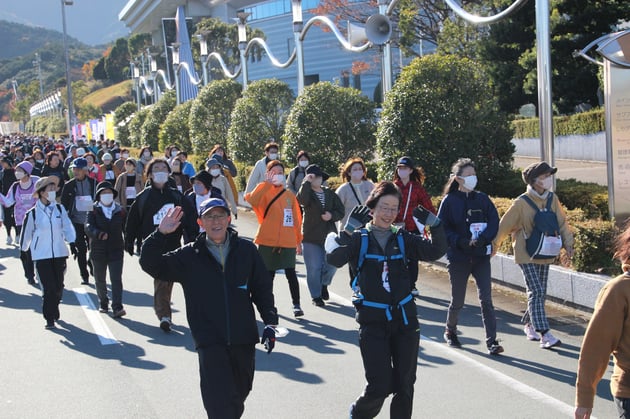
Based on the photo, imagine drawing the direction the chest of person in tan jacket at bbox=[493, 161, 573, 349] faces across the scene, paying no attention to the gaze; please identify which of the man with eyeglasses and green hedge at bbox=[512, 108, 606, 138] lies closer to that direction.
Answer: the man with eyeglasses

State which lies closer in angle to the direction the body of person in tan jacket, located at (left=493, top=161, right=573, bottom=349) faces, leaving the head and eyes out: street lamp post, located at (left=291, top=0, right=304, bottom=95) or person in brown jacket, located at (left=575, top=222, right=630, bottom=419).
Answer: the person in brown jacket

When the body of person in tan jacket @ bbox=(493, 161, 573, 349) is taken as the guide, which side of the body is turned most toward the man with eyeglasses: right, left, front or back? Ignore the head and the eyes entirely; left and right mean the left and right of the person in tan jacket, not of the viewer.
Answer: right

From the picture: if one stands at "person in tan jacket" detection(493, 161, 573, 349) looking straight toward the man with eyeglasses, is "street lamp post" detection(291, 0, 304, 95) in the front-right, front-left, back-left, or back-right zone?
back-right

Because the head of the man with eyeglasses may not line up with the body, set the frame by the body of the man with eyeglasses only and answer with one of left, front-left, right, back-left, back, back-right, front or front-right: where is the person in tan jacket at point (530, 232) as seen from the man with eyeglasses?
back-left

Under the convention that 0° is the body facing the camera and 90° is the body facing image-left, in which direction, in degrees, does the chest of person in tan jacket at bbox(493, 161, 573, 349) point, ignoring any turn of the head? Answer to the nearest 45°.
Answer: approximately 315°

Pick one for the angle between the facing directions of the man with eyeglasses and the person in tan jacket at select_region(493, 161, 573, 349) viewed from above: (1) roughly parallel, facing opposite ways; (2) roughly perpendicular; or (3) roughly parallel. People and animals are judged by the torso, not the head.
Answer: roughly parallel

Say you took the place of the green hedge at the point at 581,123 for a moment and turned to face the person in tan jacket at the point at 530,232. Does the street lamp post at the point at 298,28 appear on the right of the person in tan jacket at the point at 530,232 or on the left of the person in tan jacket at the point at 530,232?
right

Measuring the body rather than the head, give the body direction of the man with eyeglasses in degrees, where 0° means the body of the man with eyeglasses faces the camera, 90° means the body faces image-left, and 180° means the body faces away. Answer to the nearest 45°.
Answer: approximately 0°

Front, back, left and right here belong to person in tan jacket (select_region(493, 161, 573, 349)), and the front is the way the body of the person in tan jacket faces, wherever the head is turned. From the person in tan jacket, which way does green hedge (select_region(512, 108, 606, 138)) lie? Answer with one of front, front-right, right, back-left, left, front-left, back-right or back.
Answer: back-left

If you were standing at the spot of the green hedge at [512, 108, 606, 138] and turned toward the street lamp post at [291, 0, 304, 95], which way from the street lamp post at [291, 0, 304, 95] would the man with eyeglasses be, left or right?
left

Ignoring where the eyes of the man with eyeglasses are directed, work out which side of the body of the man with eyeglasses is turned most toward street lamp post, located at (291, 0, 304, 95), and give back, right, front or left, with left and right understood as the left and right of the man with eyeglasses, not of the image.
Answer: back

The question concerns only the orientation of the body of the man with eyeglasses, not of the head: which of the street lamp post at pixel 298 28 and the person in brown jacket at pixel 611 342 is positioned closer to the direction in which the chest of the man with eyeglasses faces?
the person in brown jacket

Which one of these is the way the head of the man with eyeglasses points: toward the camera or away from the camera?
toward the camera
